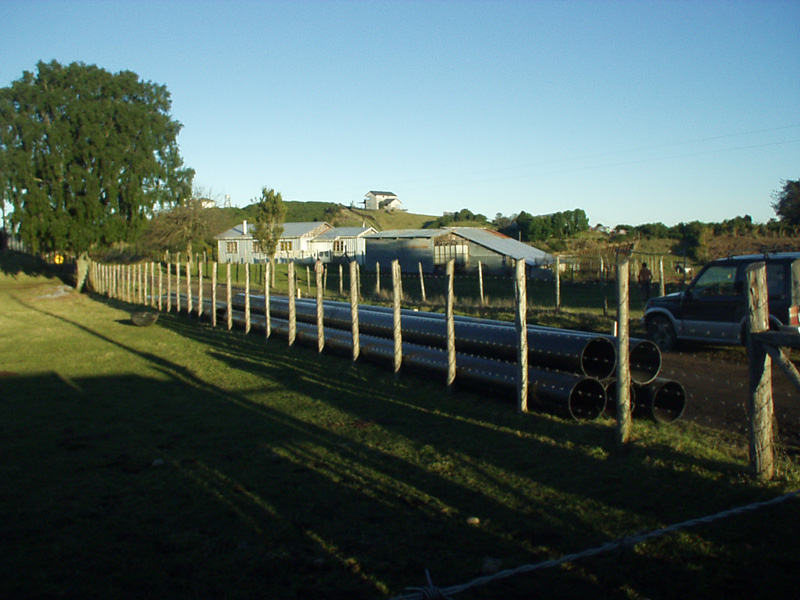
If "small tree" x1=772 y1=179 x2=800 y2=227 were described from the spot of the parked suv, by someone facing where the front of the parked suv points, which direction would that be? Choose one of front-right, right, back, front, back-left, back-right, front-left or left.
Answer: right

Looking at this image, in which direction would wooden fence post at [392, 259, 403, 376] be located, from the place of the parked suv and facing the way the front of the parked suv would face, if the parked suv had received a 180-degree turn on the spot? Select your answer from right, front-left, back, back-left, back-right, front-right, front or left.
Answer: back-right

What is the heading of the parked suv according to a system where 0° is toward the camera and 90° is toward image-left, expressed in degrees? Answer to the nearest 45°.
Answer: approximately 90°

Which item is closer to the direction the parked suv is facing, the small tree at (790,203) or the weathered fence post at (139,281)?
the weathered fence post

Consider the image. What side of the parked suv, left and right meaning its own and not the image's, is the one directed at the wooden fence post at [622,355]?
left

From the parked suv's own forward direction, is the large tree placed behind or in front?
in front
